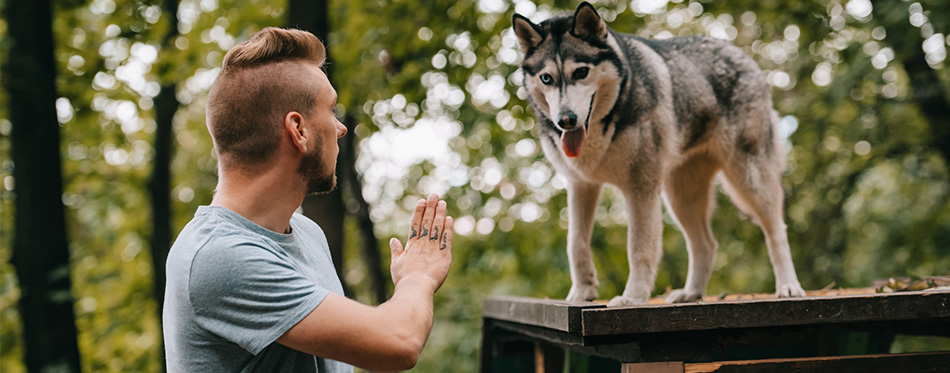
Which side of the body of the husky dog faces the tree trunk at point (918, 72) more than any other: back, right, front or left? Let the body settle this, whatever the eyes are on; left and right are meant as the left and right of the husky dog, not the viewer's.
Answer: back

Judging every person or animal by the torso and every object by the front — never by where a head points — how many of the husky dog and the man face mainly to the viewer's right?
1

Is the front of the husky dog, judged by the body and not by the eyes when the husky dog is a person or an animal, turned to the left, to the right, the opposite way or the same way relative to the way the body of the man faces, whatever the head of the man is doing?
the opposite way

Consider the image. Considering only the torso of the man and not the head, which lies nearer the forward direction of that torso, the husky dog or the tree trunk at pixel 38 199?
the husky dog

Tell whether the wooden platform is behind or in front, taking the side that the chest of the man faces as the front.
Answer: in front

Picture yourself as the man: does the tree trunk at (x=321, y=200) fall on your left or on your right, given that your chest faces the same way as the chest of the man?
on your left

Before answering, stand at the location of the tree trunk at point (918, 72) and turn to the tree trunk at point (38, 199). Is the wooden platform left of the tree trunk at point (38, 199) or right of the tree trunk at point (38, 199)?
left

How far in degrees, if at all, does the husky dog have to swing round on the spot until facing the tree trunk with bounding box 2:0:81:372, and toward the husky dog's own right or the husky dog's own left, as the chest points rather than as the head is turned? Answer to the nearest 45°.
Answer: approximately 45° to the husky dog's own right

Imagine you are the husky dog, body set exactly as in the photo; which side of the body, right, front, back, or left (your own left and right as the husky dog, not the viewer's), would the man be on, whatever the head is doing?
front

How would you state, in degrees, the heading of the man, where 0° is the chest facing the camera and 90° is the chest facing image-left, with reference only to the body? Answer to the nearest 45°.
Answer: approximately 270°
